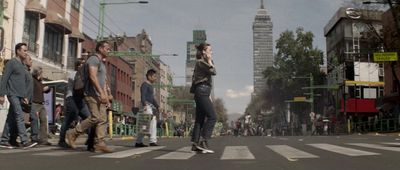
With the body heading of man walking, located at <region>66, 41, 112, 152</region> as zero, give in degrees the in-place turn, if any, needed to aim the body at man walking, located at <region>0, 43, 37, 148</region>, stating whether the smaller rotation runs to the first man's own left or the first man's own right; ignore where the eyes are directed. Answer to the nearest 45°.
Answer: approximately 135° to the first man's own left

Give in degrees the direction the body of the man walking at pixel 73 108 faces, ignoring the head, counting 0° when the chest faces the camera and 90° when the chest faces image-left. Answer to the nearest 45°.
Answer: approximately 270°

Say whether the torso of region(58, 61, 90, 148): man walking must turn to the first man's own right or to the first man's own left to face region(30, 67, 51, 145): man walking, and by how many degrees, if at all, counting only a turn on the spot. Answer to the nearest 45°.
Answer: approximately 135° to the first man's own left

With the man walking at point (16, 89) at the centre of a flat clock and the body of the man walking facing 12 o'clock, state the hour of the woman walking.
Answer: The woman walking is roughly at 1 o'clock from the man walking.

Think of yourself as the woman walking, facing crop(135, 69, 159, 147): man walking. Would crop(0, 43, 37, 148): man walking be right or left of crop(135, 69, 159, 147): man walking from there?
left

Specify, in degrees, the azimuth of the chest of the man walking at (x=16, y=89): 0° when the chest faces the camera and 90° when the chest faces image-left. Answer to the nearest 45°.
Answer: approximately 270°

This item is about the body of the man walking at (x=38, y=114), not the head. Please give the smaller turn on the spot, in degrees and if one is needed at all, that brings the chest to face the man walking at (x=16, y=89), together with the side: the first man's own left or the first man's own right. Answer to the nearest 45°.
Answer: approximately 90° to the first man's own right

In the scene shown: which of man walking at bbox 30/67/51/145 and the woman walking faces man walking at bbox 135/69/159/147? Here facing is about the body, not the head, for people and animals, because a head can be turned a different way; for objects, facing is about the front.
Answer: man walking at bbox 30/67/51/145
